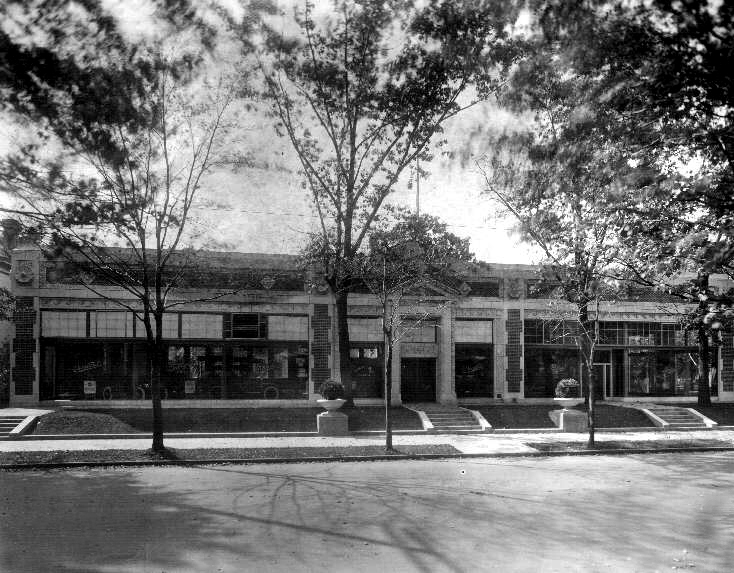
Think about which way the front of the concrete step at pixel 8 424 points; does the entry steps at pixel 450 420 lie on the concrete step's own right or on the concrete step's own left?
on the concrete step's own left

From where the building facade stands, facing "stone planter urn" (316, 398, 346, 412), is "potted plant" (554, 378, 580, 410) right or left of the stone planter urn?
left

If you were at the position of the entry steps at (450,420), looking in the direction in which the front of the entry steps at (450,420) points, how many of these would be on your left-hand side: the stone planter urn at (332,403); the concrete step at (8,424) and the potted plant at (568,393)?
1

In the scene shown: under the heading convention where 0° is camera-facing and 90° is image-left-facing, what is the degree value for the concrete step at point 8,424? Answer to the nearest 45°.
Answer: approximately 0°

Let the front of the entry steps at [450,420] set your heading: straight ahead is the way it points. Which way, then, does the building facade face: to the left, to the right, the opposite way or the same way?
the same way

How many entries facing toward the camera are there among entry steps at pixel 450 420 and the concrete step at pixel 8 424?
2

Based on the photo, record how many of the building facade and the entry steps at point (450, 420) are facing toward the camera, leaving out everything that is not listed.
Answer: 2

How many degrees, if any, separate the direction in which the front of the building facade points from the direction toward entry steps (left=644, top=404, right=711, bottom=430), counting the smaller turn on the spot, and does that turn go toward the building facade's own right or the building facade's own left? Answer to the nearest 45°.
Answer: approximately 90° to the building facade's own left

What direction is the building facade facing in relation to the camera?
toward the camera

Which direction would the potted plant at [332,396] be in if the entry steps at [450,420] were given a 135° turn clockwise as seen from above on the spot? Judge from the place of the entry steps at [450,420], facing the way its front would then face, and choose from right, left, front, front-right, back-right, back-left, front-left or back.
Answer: left

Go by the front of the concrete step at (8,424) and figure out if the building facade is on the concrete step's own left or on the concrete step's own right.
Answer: on the concrete step's own left

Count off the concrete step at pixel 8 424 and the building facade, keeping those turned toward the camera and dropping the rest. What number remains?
2
